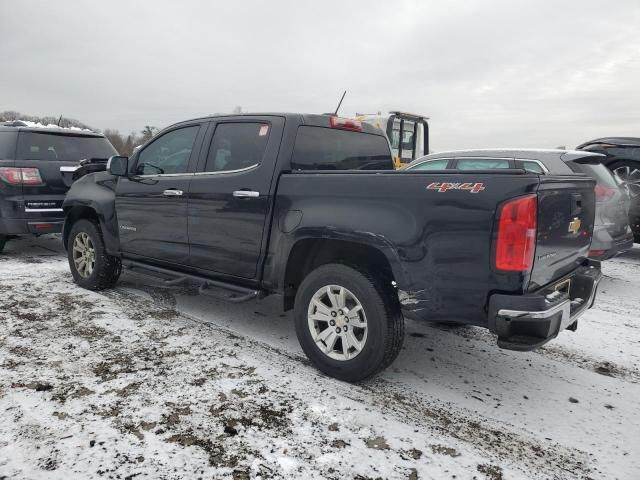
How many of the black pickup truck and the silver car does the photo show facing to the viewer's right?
0

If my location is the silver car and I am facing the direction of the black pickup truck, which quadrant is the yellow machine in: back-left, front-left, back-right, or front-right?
back-right

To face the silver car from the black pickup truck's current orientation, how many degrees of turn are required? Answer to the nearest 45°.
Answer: approximately 90° to its right

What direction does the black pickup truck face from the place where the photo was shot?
facing away from the viewer and to the left of the viewer

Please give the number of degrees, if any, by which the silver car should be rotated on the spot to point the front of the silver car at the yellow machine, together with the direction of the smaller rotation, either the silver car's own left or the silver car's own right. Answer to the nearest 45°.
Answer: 0° — it already faces it

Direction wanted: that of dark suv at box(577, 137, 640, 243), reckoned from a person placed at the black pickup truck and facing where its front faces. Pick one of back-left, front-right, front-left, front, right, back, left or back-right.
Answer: right

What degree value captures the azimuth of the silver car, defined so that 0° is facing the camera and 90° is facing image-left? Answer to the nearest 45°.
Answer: approximately 135°
